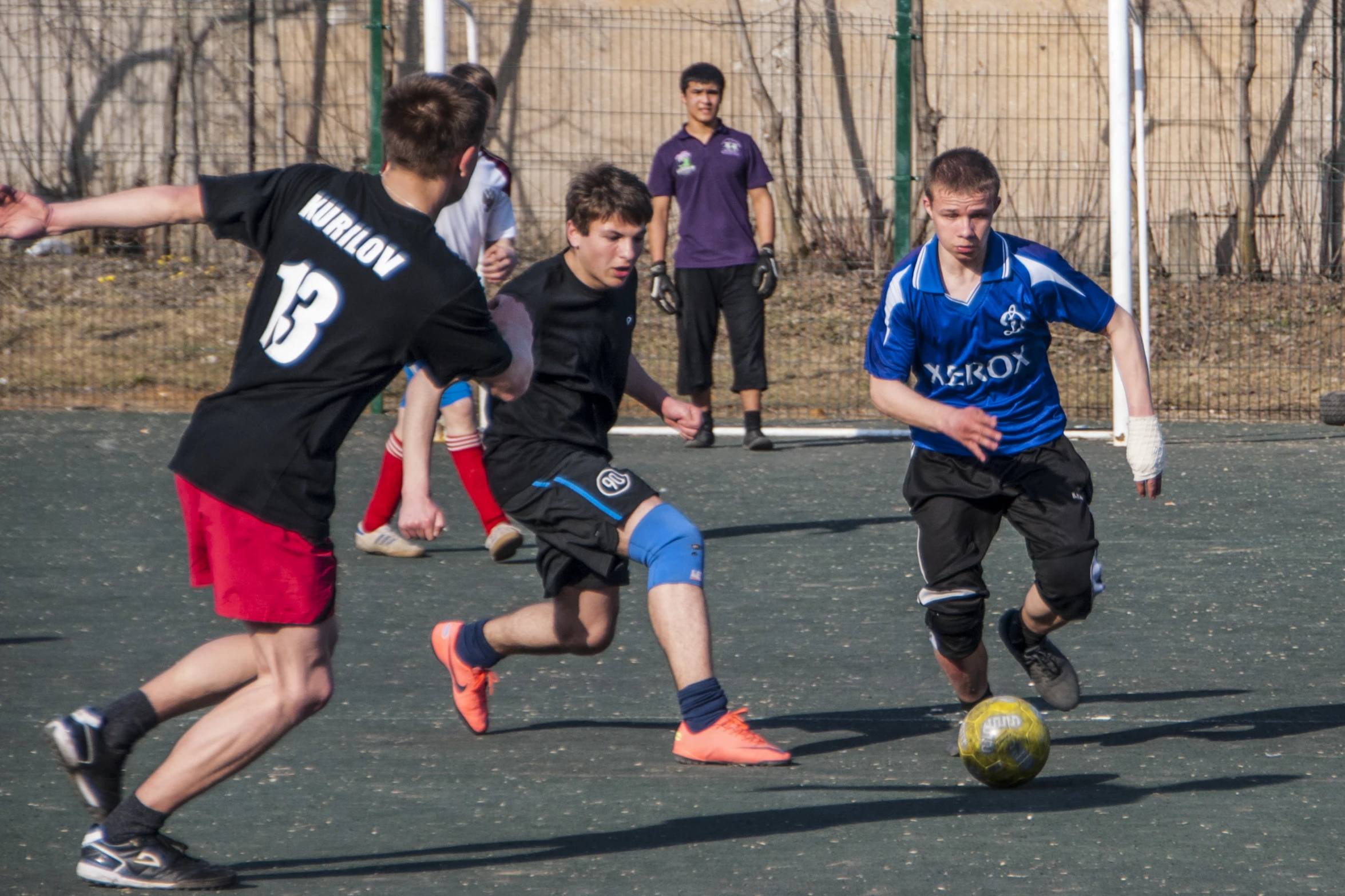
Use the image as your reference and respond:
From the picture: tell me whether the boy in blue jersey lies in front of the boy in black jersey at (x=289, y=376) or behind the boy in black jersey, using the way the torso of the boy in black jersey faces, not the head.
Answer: in front

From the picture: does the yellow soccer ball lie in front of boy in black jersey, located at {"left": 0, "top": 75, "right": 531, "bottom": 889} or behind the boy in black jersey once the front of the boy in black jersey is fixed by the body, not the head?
in front

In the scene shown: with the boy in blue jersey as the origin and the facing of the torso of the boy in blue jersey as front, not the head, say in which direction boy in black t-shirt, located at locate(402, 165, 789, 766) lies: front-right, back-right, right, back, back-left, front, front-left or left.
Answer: right

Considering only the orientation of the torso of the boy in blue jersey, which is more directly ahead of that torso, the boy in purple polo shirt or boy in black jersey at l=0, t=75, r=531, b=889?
the boy in black jersey

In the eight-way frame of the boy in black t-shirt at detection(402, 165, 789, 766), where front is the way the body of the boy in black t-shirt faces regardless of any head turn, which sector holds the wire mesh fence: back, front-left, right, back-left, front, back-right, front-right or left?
back-left

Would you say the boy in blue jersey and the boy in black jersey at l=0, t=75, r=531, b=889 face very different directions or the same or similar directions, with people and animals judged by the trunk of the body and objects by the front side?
very different directions

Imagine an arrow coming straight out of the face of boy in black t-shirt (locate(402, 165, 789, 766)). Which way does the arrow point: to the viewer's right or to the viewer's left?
to the viewer's right

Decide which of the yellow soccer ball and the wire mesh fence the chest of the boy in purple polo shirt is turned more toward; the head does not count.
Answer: the yellow soccer ball

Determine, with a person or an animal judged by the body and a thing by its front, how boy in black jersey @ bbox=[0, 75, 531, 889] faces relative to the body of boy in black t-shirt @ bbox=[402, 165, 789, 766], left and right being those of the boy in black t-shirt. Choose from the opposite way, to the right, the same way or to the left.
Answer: to the left

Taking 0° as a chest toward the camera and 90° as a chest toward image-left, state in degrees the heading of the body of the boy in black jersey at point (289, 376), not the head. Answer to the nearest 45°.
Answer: approximately 225°

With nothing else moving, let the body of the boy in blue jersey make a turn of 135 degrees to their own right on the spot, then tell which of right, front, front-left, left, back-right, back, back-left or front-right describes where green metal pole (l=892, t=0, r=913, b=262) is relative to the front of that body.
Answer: front-right
